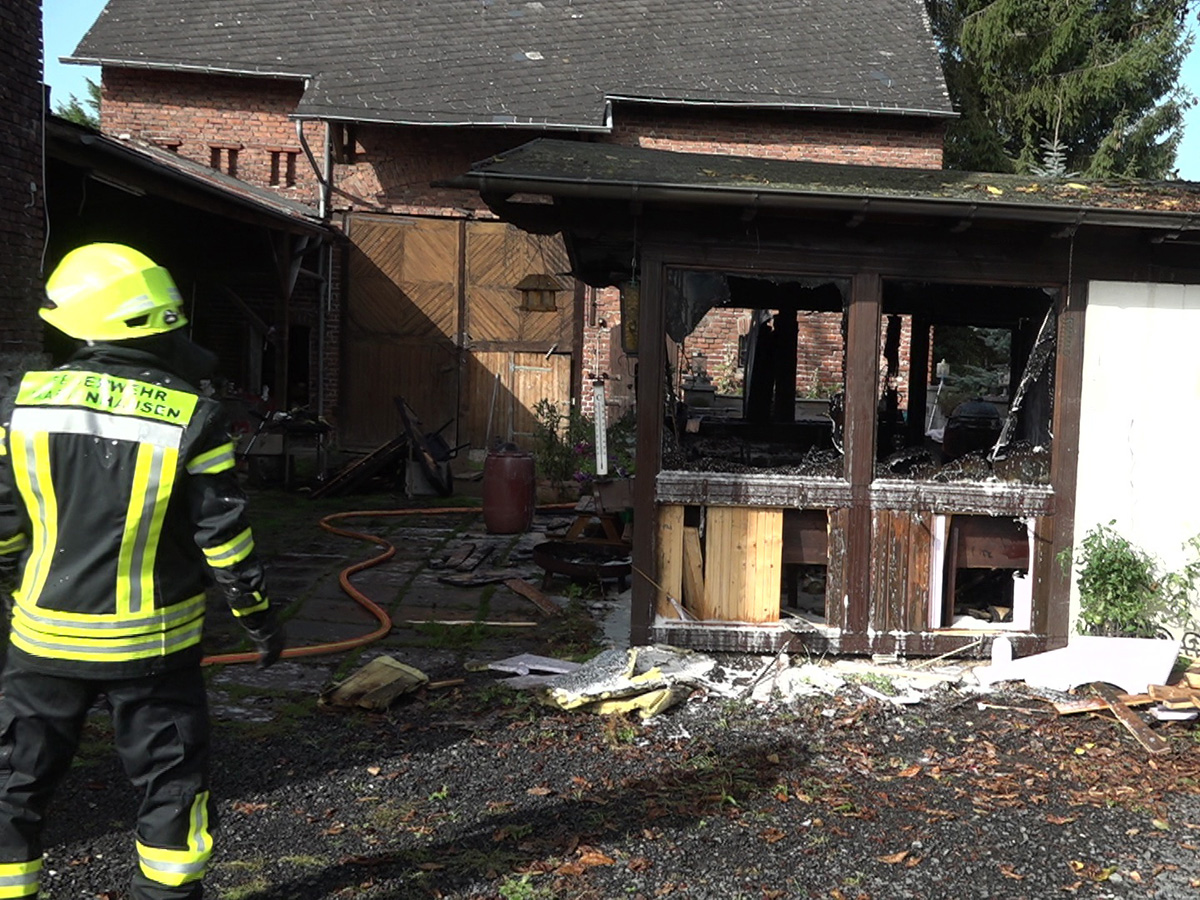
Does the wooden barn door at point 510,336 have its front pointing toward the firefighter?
yes

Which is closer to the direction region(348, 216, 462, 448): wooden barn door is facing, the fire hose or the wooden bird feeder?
the fire hose

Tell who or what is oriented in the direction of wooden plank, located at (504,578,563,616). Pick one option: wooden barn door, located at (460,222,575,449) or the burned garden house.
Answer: the wooden barn door

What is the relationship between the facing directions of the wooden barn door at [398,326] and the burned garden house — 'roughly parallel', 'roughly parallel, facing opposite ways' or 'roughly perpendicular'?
roughly parallel

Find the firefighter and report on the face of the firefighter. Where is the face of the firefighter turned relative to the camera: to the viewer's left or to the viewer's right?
to the viewer's right

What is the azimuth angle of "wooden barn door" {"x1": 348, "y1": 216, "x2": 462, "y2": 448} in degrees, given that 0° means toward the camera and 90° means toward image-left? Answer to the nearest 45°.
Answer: approximately 0°

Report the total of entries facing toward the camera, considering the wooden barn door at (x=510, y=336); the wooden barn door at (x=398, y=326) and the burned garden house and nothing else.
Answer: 3

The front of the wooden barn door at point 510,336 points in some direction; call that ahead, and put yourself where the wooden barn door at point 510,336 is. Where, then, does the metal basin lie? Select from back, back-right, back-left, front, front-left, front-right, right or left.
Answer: front

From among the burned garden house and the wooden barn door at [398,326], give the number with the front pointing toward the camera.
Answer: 2

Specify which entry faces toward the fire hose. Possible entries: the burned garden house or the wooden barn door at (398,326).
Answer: the wooden barn door

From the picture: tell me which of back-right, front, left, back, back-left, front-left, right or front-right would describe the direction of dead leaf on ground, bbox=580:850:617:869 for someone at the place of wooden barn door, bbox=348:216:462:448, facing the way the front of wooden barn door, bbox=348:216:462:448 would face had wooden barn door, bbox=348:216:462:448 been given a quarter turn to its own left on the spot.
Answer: right

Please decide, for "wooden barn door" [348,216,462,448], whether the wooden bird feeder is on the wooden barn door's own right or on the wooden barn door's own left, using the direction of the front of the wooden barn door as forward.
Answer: on the wooden barn door's own left

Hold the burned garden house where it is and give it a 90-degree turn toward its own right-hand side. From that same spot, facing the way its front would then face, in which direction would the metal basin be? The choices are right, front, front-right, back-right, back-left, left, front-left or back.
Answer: front-right

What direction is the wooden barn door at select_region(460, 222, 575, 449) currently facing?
toward the camera

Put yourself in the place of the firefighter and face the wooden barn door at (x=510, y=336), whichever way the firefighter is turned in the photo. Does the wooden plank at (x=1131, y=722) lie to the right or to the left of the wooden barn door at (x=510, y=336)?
right

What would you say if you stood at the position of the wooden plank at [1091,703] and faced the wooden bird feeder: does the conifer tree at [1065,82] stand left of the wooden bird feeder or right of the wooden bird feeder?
right

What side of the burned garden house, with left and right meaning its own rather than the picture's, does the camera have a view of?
front

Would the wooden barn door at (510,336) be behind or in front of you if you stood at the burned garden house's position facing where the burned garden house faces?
behind
